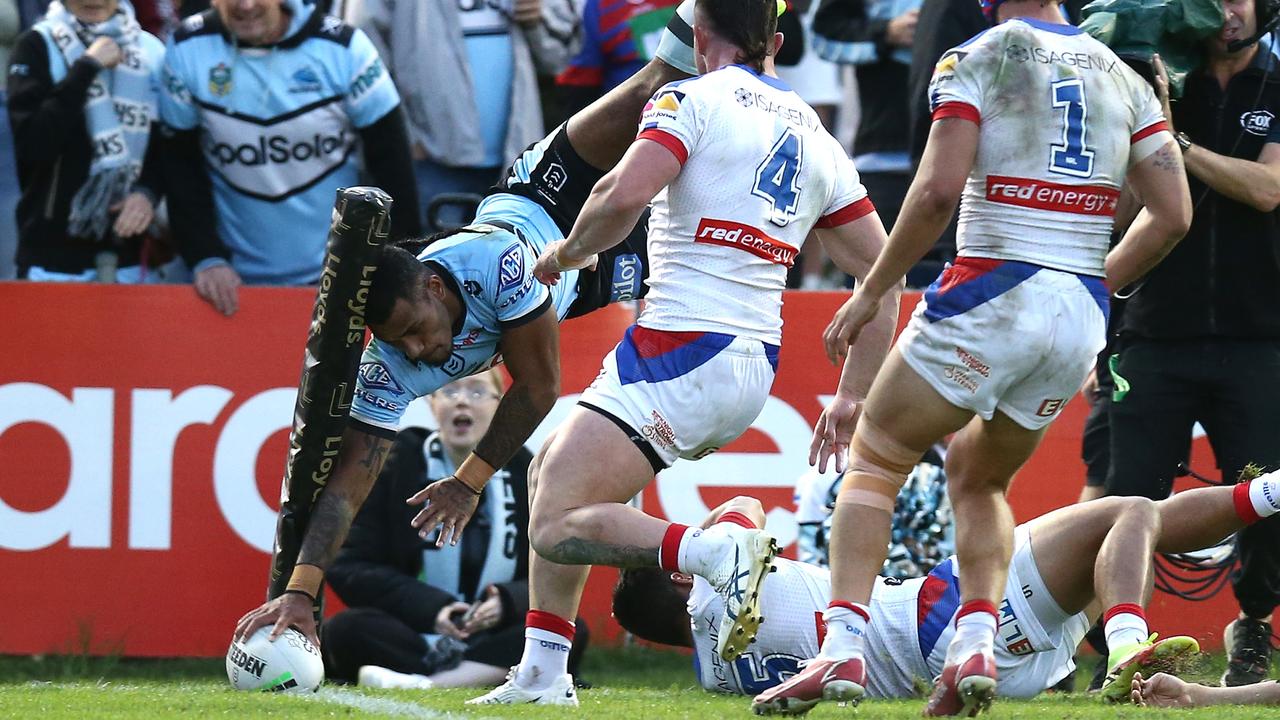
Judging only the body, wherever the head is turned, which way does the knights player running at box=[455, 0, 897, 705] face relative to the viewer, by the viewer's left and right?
facing away from the viewer and to the left of the viewer

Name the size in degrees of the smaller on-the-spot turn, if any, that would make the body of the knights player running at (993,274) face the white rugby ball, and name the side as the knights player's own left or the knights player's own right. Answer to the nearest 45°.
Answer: approximately 45° to the knights player's own left

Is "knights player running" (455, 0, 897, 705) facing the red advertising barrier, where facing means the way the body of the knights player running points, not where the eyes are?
yes

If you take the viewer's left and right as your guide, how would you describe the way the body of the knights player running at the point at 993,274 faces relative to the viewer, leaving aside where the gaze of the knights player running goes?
facing away from the viewer and to the left of the viewer

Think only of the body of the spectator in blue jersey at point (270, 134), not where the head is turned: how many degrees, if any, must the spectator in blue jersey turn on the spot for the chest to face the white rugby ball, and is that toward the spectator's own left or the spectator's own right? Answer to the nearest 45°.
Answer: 0° — they already face it

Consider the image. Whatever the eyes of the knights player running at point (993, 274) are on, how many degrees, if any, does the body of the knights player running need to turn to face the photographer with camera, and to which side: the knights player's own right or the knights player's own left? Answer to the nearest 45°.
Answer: approximately 90° to the knights player's own right
